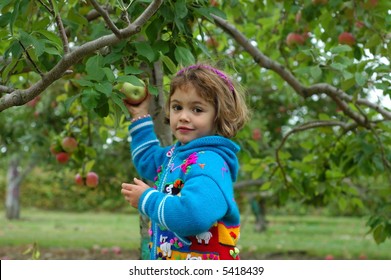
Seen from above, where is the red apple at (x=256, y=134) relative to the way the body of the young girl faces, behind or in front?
behind

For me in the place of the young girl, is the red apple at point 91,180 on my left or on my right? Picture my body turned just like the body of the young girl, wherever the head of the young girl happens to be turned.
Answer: on my right

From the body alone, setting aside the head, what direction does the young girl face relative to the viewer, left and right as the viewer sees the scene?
facing the viewer and to the left of the viewer

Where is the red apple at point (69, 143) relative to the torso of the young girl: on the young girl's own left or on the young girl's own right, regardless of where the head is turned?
on the young girl's own right
